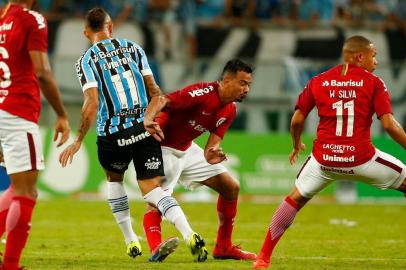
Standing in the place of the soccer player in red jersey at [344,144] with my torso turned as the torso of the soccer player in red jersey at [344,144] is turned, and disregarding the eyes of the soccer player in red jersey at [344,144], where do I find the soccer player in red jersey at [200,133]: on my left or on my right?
on my left

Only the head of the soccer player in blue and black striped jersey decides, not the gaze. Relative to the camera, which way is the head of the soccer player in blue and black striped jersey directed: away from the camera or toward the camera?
away from the camera

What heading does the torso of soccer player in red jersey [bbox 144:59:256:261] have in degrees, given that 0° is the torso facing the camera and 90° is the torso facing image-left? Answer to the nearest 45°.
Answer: approximately 315°

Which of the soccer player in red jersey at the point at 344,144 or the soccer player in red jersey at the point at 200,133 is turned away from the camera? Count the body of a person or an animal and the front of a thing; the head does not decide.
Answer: the soccer player in red jersey at the point at 344,144

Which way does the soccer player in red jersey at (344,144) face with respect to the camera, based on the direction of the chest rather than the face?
away from the camera

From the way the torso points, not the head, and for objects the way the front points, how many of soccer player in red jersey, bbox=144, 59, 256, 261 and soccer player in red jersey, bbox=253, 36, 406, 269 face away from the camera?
1

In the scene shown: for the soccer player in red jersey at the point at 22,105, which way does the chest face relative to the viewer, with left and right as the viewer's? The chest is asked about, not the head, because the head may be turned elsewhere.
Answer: facing away from the viewer and to the right of the viewer

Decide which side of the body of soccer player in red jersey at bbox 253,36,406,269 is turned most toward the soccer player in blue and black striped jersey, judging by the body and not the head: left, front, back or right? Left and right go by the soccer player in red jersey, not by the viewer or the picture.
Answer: left
